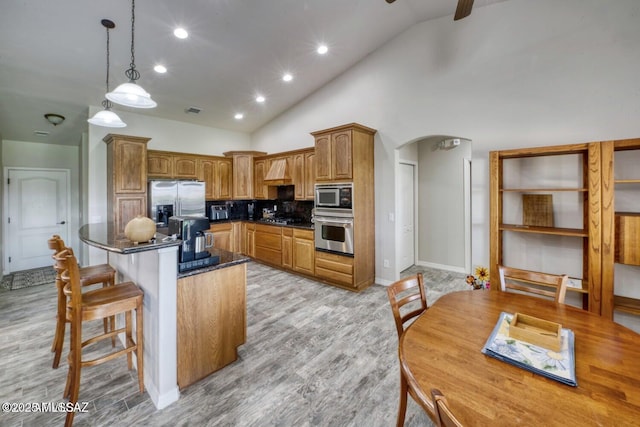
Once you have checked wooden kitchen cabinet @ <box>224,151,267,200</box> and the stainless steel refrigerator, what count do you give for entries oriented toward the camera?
2

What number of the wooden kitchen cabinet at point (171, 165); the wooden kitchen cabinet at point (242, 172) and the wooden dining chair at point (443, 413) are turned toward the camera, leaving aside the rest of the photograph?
2

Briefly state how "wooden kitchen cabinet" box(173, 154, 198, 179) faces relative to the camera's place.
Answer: facing the viewer

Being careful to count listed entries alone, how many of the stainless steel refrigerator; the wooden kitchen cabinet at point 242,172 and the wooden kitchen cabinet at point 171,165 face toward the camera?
3

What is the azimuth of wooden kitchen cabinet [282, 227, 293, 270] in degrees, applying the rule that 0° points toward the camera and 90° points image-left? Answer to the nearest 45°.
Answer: approximately 45°

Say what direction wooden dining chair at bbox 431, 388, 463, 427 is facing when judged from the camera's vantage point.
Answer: facing away from the viewer and to the right of the viewer

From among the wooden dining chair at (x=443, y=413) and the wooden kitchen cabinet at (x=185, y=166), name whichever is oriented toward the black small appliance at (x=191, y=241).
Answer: the wooden kitchen cabinet

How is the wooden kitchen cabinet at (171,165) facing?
toward the camera

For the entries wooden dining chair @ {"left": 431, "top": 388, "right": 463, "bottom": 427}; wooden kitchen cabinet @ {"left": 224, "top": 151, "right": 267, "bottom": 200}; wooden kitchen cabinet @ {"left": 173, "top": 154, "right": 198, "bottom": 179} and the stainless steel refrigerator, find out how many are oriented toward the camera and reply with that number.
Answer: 3

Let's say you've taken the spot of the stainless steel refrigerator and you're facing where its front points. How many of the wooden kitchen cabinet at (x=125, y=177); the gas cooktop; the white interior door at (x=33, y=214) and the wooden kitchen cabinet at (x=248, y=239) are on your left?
2

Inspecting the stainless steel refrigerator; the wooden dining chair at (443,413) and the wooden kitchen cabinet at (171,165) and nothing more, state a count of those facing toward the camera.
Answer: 2

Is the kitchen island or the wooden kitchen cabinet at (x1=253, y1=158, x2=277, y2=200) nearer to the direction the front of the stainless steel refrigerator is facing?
the kitchen island

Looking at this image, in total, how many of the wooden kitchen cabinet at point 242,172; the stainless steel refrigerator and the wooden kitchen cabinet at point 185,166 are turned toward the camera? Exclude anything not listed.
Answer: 3

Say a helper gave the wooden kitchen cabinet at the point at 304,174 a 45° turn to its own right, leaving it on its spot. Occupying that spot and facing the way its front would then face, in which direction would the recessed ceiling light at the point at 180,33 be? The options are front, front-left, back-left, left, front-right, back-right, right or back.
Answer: front-left

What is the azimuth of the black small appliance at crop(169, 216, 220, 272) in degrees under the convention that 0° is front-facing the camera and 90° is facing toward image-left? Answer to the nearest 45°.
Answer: approximately 315°
